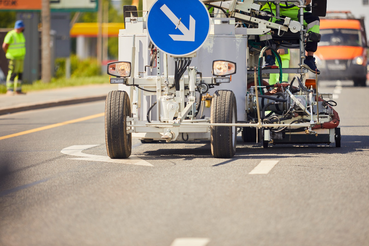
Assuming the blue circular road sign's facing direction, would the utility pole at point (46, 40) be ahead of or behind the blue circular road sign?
behind

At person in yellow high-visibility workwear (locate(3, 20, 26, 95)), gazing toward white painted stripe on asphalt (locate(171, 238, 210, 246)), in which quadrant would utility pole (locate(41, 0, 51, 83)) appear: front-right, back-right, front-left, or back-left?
back-left

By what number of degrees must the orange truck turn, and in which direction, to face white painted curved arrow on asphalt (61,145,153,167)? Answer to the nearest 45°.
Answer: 0° — it already faces it

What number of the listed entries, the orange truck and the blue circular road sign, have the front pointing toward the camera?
2

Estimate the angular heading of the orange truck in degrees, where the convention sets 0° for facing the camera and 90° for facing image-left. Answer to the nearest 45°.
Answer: approximately 0°

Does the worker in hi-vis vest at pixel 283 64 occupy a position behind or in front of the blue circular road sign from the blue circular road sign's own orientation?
behind
